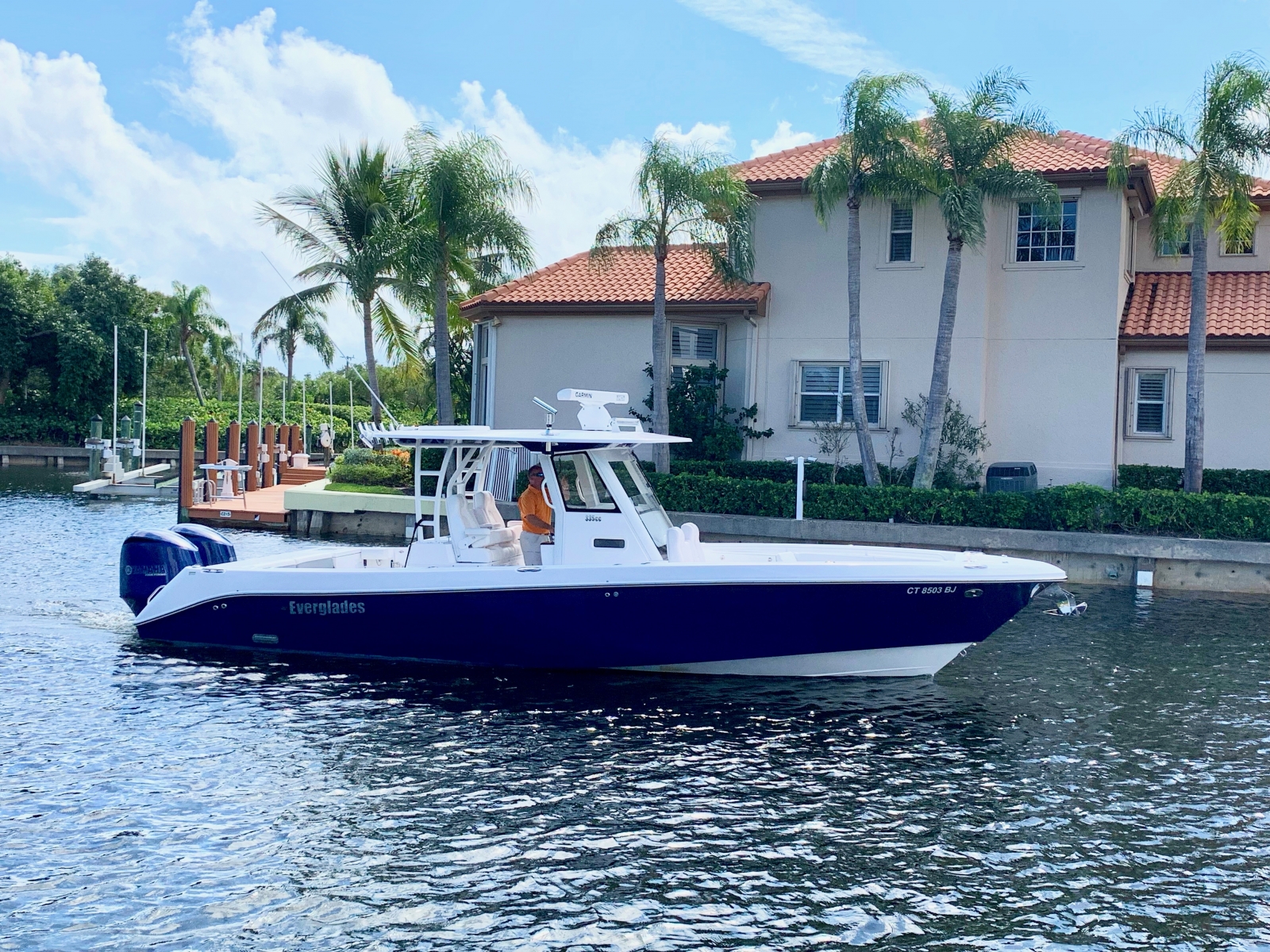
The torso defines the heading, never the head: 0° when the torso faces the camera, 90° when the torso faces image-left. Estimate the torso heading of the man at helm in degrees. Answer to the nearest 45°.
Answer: approximately 270°

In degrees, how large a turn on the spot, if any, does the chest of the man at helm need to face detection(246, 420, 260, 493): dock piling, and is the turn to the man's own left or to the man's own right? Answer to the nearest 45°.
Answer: approximately 90° to the man's own left

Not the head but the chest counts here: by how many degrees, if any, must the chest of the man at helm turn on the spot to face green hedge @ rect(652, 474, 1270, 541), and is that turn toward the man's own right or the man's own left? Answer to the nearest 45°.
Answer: approximately 45° to the man's own left

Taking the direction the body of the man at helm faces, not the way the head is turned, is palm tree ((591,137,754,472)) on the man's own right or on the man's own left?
on the man's own left

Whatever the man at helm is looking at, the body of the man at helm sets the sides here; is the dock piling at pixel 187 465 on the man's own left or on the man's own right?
on the man's own left

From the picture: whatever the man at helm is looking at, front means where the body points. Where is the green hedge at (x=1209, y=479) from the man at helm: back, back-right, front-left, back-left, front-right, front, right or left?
front-left

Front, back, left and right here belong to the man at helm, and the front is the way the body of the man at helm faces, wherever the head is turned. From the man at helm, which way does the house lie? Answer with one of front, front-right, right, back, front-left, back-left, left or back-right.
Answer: front-left

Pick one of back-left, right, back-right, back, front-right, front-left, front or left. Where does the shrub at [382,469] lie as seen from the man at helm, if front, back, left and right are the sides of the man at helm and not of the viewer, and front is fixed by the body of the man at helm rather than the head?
left

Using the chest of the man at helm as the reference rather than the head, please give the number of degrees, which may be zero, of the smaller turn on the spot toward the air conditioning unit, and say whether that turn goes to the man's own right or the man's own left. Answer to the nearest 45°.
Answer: approximately 45° to the man's own left

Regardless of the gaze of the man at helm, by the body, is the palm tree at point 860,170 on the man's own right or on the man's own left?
on the man's own left

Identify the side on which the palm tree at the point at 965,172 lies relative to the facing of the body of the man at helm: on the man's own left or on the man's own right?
on the man's own left
